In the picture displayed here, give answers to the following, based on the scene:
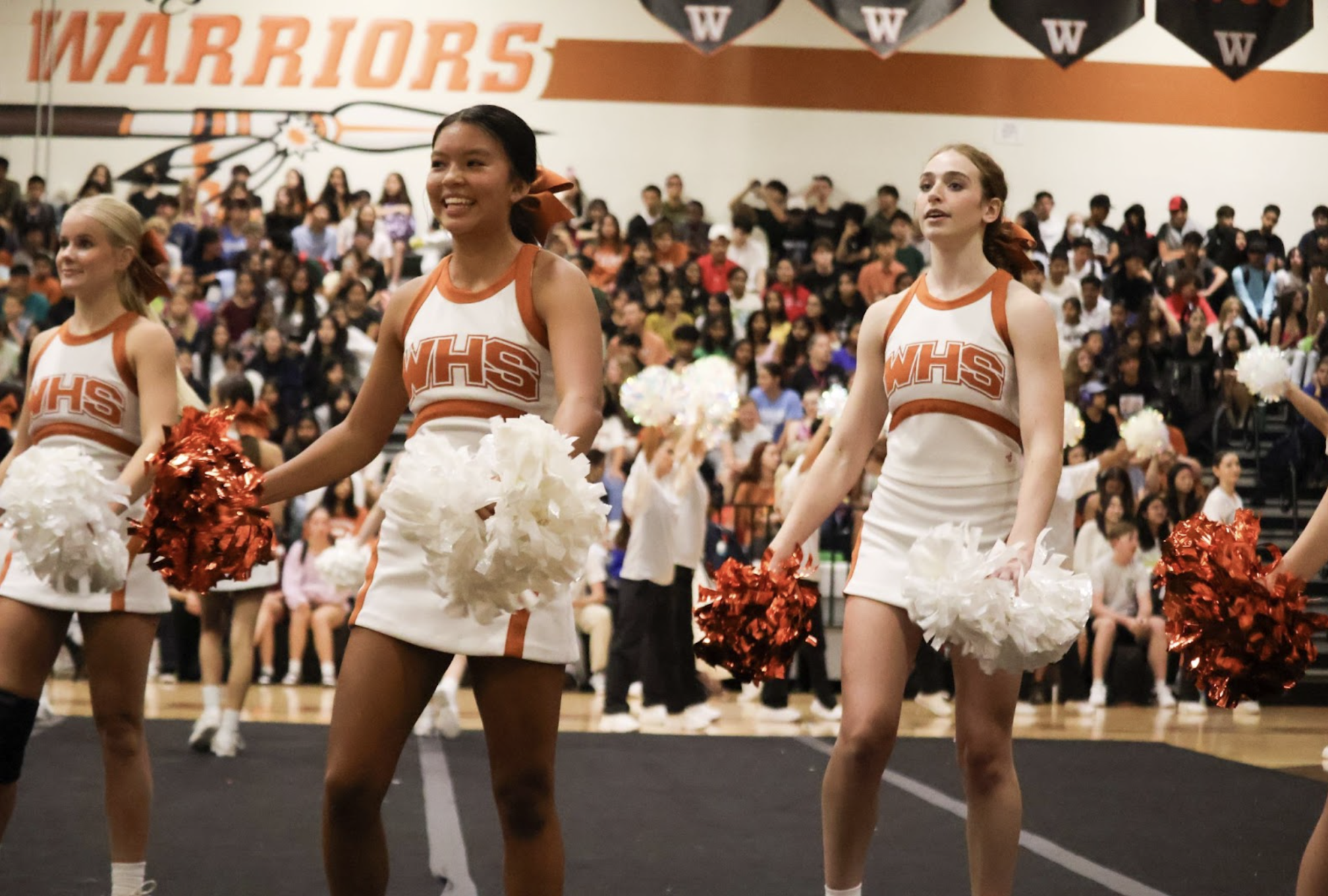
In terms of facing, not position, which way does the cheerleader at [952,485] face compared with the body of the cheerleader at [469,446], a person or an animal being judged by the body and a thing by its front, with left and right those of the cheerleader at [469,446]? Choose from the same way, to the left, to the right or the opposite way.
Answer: the same way

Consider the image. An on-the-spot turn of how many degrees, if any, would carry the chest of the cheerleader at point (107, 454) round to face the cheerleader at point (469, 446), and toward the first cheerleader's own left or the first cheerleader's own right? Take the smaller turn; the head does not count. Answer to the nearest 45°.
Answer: approximately 90° to the first cheerleader's own left

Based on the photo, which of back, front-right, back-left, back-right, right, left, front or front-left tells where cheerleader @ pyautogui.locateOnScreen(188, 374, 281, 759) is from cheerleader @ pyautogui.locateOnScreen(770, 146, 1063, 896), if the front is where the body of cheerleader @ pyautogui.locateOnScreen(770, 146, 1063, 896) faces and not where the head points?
right

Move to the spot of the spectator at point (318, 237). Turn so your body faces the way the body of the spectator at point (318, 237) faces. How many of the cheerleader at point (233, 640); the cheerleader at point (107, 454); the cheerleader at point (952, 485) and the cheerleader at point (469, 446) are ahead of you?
4

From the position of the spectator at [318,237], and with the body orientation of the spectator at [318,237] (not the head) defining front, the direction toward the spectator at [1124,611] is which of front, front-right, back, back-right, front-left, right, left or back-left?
front-left

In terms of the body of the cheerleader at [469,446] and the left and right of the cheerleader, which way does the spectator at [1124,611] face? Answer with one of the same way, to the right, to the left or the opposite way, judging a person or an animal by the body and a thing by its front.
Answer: the same way

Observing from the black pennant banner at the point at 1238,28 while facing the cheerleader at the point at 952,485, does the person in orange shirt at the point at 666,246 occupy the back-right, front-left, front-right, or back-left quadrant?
front-right

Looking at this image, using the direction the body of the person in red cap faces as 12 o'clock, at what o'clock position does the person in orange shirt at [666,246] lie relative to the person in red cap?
The person in orange shirt is roughly at 2 o'clock from the person in red cap.

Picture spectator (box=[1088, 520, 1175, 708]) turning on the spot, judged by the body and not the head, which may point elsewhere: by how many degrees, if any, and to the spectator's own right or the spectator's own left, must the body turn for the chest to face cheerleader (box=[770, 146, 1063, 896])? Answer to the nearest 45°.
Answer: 0° — they already face them

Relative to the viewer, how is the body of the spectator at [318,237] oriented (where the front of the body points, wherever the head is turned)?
toward the camera

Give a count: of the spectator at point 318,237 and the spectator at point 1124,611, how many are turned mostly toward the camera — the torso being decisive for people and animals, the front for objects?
2

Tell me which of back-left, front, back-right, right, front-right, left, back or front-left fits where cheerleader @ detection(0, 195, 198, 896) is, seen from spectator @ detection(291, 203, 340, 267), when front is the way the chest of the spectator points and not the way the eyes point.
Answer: front

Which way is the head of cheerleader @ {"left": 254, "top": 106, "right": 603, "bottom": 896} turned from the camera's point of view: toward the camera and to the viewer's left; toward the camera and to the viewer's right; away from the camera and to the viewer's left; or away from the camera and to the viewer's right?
toward the camera and to the viewer's left

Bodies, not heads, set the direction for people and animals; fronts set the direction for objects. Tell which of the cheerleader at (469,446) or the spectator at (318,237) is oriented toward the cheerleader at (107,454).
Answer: the spectator

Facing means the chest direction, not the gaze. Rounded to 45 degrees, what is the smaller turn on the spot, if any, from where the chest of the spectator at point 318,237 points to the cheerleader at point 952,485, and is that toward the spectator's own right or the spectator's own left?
0° — they already face them

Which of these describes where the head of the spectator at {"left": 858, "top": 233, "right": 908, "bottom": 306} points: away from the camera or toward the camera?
toward the camera

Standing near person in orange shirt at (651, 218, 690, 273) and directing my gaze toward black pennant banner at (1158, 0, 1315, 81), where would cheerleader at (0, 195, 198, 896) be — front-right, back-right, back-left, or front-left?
back-right
